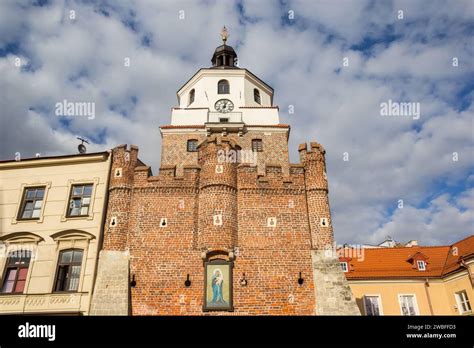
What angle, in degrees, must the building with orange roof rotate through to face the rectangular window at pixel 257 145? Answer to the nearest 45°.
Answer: approximately 45° to its right

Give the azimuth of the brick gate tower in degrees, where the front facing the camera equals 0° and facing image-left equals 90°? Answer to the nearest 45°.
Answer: approximately 0°

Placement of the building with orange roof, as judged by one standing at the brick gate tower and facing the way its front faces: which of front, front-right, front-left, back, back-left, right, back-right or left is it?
back-left

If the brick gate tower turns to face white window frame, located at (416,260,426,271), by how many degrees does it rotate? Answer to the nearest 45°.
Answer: approximately 135° to its left

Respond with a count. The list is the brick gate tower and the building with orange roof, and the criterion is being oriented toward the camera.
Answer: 2
